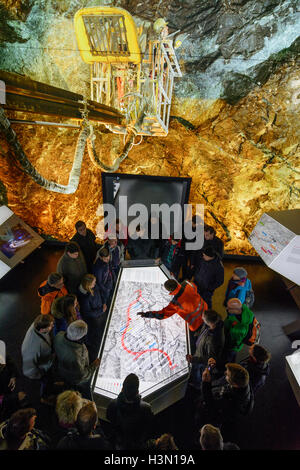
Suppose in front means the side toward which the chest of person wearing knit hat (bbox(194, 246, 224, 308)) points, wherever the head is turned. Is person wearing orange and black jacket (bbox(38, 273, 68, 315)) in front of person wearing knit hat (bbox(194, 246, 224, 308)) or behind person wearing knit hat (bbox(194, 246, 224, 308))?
in front

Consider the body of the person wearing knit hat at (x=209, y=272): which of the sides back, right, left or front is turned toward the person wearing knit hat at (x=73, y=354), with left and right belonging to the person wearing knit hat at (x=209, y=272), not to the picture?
front

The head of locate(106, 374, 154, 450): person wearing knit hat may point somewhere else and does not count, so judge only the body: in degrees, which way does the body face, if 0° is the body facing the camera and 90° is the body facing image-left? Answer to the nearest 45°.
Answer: approximately 180°

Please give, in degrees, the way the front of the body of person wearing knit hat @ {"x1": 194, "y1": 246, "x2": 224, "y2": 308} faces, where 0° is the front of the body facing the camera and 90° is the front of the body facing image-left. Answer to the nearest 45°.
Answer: approximately 45°

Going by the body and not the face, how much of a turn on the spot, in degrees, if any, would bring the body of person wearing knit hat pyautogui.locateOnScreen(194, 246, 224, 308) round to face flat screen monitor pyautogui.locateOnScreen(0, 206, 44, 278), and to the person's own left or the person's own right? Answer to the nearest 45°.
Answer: approximately 45° to the person's own right

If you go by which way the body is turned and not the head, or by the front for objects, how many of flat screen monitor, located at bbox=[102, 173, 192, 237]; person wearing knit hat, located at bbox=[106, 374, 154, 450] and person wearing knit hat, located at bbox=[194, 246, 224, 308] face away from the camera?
1

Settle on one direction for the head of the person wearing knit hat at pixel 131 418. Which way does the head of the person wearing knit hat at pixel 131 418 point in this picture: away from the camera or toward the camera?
away from the camera

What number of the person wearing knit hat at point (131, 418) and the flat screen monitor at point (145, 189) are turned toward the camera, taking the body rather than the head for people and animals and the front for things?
1

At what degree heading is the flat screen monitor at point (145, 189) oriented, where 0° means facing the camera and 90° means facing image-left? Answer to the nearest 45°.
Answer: approximately 0°

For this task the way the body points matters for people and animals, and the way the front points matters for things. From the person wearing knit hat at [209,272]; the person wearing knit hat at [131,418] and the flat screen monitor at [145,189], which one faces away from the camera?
the person wearing knit hat at [131,418]

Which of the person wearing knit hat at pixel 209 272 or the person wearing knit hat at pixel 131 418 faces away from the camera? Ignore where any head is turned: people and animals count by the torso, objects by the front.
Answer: the person wearing knit hat at pixel 131 418

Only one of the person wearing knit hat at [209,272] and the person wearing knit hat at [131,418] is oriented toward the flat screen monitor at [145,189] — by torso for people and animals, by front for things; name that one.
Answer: the person wearing knit hat at [131,418]

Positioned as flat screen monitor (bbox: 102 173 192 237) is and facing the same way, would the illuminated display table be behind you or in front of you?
in front

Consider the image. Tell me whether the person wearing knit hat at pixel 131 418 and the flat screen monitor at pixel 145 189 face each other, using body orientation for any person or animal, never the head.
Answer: yes
